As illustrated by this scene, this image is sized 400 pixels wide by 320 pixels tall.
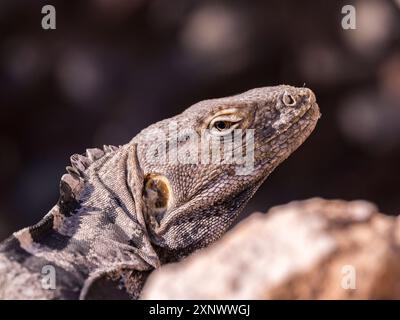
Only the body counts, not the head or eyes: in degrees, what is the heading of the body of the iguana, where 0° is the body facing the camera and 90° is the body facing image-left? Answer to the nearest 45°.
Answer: approximately 270°
